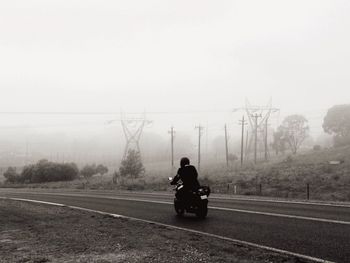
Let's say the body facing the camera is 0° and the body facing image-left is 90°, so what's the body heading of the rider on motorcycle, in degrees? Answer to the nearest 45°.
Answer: approximately 135°

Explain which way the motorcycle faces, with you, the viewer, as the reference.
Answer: facing away from the viewer and to the left of the viewer
